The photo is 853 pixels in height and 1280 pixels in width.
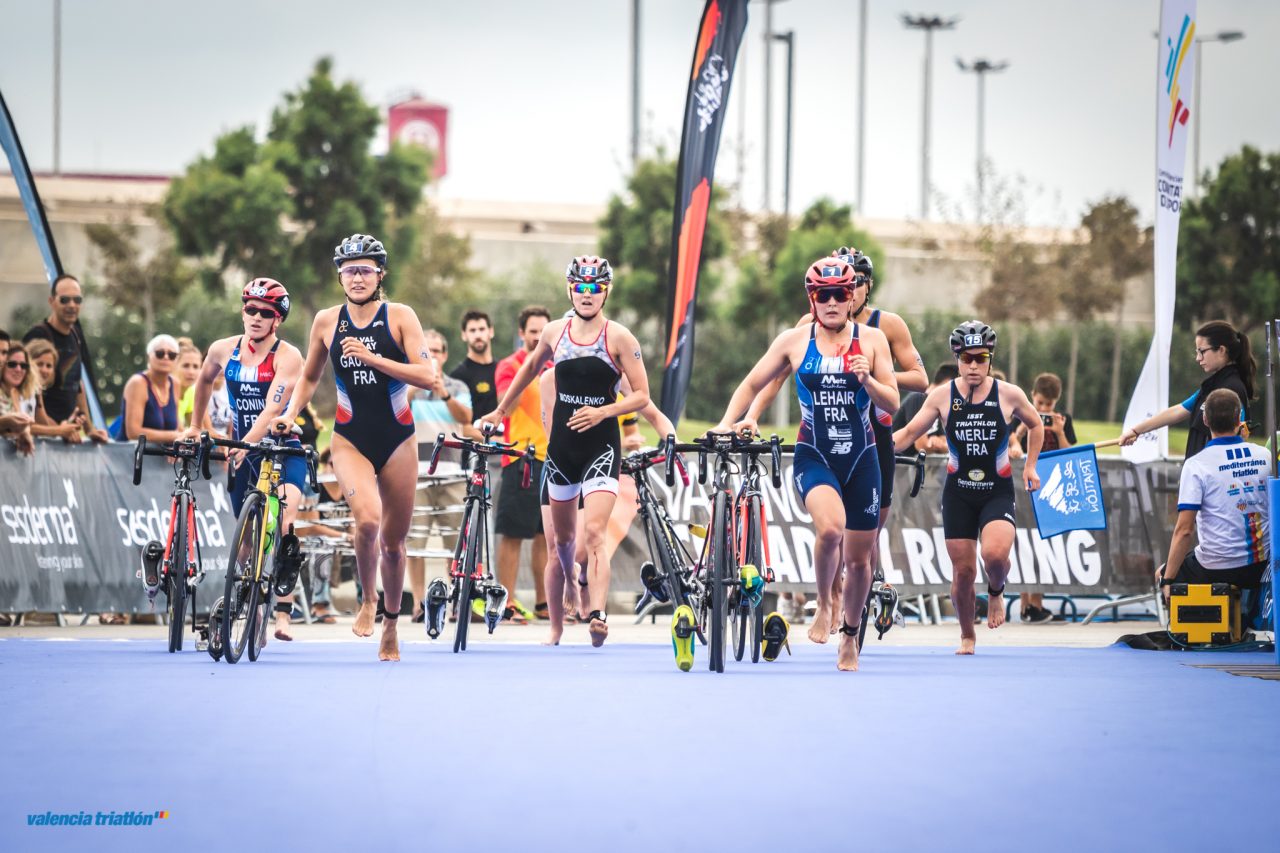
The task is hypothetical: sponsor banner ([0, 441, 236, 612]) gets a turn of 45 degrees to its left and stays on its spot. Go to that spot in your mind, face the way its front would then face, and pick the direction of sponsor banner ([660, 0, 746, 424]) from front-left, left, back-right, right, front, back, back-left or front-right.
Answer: front-left

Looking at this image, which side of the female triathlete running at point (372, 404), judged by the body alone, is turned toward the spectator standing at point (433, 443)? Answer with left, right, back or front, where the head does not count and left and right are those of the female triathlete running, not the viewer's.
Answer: back

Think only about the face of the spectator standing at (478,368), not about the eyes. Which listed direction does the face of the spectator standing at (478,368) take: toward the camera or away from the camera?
toward the camera

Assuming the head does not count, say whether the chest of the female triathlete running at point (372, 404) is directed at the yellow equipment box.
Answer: no

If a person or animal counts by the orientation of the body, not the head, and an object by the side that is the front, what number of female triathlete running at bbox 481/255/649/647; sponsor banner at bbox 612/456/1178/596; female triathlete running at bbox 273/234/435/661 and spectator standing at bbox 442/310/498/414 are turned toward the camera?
4

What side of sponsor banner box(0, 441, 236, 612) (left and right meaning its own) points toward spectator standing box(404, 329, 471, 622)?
left

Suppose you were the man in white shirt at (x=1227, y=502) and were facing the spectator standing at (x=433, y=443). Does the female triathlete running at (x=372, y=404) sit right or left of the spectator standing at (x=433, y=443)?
left

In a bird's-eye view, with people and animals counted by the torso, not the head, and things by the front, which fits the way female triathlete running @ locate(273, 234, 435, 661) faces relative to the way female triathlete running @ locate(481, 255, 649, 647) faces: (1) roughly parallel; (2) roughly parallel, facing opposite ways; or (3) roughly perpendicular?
roughly parallel

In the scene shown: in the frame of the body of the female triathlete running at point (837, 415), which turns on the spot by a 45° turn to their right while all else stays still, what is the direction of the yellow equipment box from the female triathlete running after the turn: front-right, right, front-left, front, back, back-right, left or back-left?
back

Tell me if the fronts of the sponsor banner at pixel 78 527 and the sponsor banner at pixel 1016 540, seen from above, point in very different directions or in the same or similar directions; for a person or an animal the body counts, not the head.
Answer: same or similar directions

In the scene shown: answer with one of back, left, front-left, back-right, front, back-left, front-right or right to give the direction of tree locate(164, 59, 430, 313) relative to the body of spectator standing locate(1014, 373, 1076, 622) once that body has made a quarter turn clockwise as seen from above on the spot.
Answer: front-right

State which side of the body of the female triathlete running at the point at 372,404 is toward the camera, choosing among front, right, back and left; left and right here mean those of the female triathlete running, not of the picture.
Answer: front

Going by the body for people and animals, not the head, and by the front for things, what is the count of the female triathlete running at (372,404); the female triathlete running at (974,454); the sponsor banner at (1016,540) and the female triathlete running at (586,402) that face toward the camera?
4

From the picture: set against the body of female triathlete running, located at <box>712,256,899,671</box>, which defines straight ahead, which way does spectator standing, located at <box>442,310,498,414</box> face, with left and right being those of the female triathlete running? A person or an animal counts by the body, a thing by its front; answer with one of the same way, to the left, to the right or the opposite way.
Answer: the same way

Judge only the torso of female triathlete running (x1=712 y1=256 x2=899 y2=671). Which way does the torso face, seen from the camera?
toward the camera

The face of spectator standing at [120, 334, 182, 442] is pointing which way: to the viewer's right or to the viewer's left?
to the viewer's right

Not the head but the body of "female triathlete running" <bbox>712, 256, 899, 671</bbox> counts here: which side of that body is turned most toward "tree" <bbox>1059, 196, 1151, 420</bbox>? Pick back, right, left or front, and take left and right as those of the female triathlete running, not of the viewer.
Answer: back

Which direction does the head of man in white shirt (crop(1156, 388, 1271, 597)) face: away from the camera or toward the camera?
away from the camera

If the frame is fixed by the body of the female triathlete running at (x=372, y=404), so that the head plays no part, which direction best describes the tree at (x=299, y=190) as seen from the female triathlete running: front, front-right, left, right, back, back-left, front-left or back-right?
back

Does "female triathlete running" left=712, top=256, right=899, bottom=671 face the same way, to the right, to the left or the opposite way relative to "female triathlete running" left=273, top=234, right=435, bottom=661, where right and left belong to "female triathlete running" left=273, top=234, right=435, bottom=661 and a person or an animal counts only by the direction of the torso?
the same way

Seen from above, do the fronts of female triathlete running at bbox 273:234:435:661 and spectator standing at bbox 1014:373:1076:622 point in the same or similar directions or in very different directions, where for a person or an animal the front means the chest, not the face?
same or similar directions

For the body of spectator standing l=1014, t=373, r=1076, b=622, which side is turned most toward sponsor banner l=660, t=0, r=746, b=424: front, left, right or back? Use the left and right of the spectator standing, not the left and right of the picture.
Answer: right
